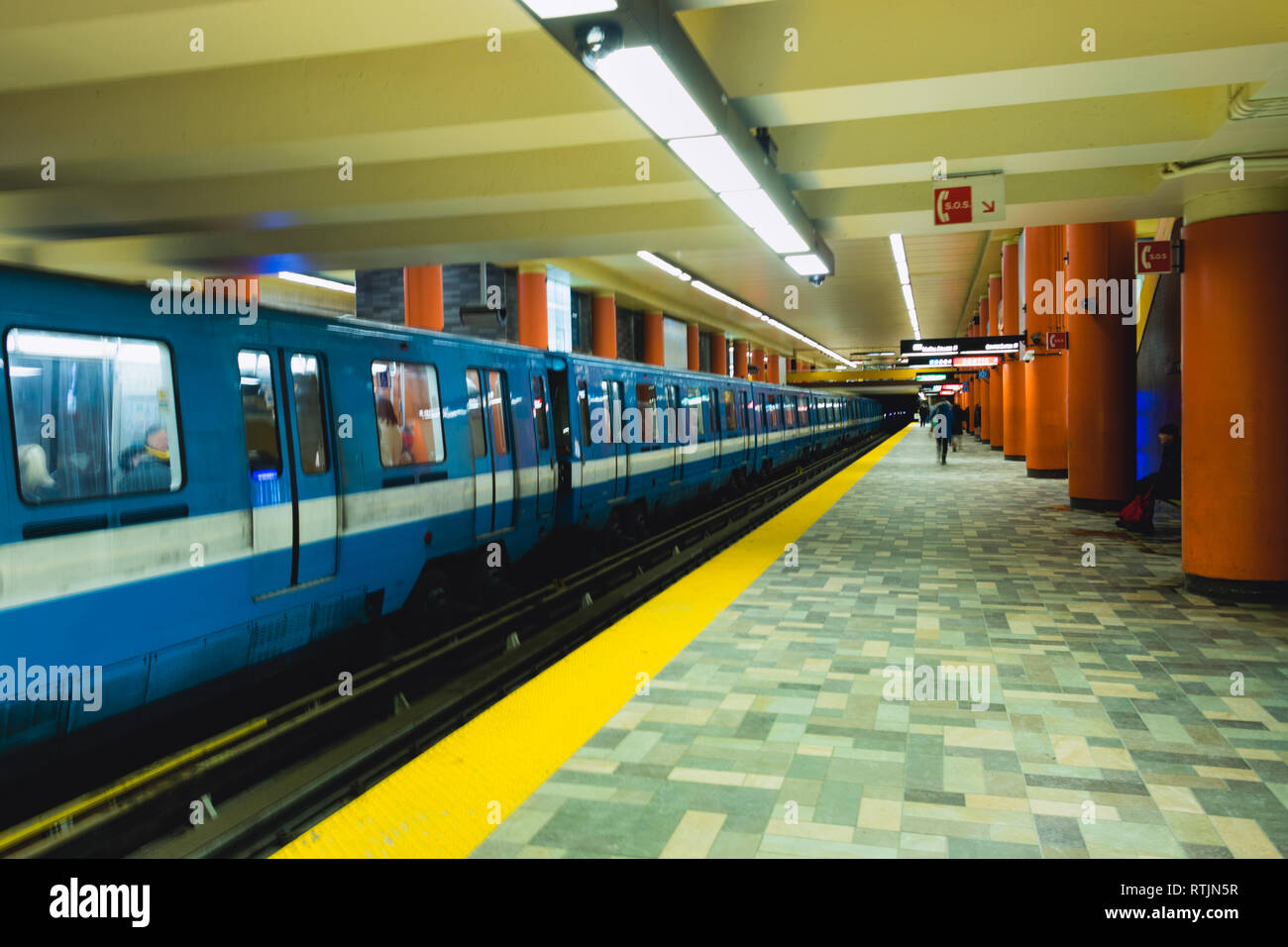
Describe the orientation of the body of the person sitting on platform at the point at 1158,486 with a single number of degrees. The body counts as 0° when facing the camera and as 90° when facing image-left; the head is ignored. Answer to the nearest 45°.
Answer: approximately 90°

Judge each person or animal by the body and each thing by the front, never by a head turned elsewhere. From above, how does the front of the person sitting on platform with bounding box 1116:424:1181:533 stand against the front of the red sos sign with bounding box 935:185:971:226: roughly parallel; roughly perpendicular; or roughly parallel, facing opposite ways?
roughly perpendicular

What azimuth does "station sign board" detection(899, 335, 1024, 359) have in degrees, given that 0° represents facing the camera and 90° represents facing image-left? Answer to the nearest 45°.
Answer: approximately 0°

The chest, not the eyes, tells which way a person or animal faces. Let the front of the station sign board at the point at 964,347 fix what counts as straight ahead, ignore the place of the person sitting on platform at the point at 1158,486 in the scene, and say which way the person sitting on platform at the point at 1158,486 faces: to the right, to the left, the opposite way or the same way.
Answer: to the right

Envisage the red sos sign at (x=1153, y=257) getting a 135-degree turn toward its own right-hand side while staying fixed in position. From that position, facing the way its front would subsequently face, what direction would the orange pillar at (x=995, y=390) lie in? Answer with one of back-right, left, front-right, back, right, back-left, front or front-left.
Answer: front-right

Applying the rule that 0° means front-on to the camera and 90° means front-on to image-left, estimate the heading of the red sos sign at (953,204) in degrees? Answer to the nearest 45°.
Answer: approximately 0°
